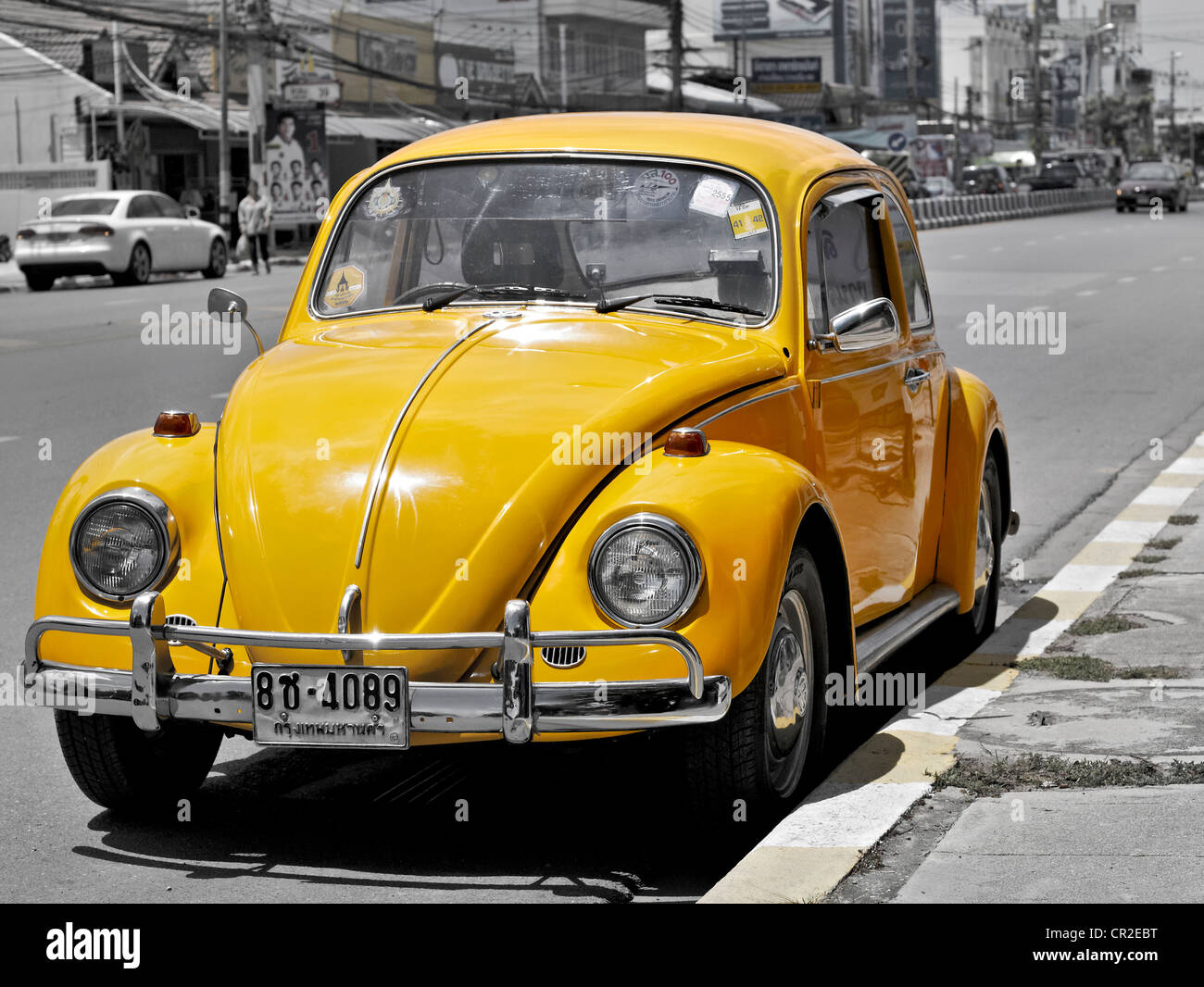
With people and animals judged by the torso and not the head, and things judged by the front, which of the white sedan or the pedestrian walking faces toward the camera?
the pedestrian walking

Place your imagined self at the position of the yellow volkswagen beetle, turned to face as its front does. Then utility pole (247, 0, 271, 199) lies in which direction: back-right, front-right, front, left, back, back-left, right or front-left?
back-right

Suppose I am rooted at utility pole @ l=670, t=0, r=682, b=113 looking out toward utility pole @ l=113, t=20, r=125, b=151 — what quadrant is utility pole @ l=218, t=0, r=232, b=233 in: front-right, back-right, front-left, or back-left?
front-left

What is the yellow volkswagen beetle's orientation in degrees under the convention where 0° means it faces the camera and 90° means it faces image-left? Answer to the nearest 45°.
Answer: approximately 45°

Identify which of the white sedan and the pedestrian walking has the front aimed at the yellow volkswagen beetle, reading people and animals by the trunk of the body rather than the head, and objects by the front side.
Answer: the pedestrian walking

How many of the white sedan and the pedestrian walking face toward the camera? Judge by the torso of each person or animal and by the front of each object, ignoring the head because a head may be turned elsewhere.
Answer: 1

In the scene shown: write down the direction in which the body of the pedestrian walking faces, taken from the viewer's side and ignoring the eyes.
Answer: toward the camera

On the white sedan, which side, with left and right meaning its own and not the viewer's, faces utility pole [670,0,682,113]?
front

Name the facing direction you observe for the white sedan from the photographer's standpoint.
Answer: facing away from the viewer and to the right of the viewer

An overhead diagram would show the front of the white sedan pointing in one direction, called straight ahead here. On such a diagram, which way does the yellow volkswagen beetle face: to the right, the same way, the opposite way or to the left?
the opposite way

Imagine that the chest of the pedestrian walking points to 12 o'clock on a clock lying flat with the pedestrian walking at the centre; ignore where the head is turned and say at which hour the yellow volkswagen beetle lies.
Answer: The yellow volkswagen beetle is roughly at 12 o'clock from the pedestrian walking.

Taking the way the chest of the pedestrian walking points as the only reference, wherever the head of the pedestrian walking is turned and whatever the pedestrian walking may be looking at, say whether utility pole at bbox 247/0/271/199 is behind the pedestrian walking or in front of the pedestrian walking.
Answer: behind

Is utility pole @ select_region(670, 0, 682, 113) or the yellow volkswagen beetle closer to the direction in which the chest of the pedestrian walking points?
the yellow volkswagen beetle

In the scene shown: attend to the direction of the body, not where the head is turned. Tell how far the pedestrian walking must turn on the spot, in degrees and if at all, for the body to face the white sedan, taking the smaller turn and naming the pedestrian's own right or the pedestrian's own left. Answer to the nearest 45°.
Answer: approximately 45° to the pedestrian's own right

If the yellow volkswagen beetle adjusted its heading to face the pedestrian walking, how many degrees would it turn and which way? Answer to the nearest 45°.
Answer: approximately 135° to its right
